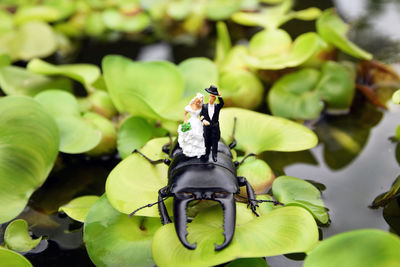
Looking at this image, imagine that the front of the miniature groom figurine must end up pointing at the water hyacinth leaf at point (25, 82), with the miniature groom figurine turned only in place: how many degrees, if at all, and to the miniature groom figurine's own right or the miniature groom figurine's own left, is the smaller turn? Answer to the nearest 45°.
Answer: approximately 135° to the miniature groom figurine's own right

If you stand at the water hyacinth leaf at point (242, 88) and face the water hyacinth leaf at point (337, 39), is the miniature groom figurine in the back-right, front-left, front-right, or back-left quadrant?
back-right

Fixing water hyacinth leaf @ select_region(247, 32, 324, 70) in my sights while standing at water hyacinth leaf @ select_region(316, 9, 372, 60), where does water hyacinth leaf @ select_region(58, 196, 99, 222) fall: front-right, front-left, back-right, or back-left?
front-left

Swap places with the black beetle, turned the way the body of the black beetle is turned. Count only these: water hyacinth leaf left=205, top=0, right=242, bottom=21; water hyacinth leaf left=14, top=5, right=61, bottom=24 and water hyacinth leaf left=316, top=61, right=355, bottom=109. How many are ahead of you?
0

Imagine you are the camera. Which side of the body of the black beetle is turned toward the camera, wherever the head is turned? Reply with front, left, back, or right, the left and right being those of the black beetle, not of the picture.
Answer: front

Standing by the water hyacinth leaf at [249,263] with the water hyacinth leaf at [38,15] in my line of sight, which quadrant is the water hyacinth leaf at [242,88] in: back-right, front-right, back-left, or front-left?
front-right
